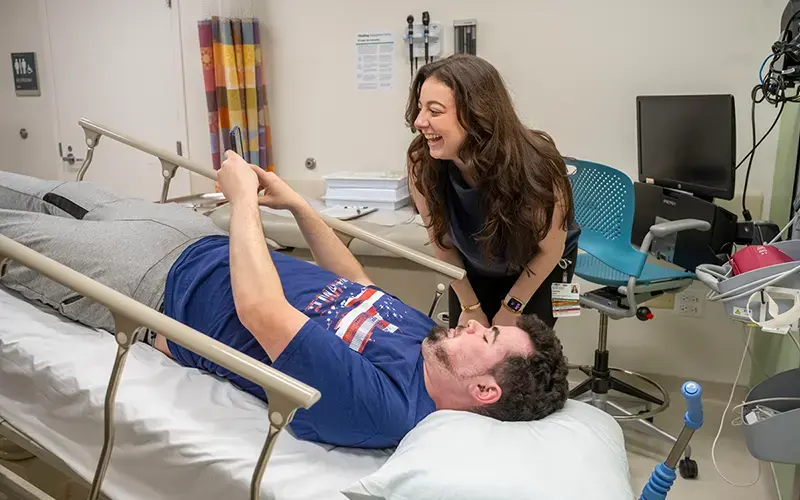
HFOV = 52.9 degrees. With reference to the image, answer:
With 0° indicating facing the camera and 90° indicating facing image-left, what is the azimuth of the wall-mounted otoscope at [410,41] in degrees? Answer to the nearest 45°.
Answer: approximately 0°

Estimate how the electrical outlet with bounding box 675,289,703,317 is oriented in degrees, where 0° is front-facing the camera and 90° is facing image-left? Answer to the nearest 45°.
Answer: approximately 0°

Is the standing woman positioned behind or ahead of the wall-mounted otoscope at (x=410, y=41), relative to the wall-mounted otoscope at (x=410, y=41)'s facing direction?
ahead

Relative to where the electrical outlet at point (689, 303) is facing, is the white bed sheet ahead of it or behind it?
ahead

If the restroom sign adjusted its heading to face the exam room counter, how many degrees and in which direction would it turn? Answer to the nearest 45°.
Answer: approximately 45° to its left

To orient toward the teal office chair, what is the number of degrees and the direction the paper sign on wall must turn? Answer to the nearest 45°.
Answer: approximately 45° to its left

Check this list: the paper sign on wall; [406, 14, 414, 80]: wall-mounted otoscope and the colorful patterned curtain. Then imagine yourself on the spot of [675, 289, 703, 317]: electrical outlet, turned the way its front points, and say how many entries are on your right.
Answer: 3

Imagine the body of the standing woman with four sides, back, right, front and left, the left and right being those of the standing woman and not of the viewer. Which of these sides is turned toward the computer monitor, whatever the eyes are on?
back

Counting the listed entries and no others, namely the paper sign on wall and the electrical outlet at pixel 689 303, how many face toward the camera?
2
